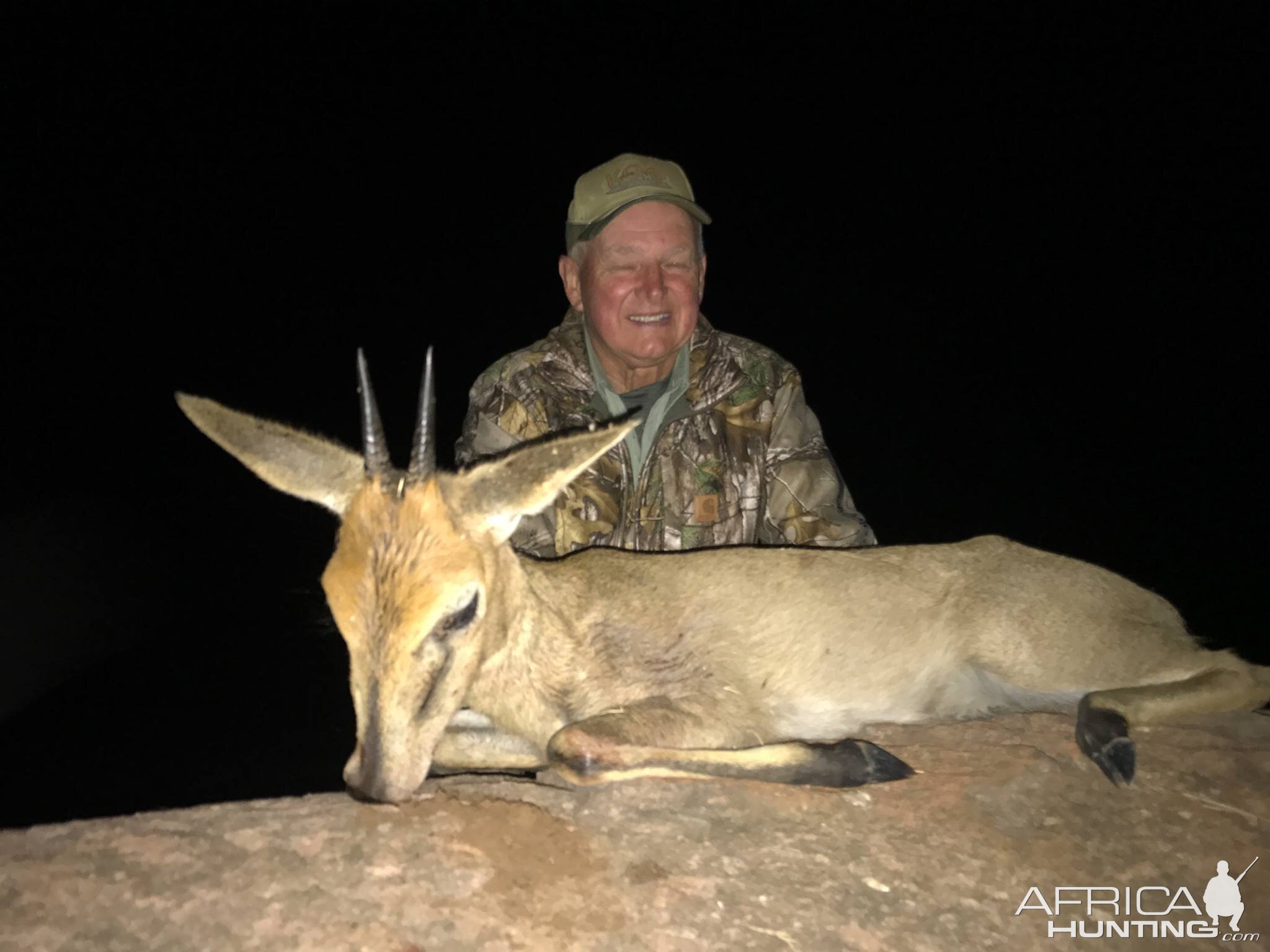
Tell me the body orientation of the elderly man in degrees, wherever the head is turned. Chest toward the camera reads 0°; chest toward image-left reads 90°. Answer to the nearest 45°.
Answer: approximately 0°

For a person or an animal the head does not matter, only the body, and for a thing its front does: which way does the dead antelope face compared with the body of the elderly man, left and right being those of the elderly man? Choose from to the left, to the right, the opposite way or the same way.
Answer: to the right

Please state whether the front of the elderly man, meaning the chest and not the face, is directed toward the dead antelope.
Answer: yes

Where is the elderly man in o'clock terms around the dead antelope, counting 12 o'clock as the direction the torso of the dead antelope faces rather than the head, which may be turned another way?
The elderly man is roughly at 3 o'clock from the dead antelope.

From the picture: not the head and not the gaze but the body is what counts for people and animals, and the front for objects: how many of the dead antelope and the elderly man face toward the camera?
1

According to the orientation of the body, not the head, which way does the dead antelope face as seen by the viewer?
to the viewer's left
